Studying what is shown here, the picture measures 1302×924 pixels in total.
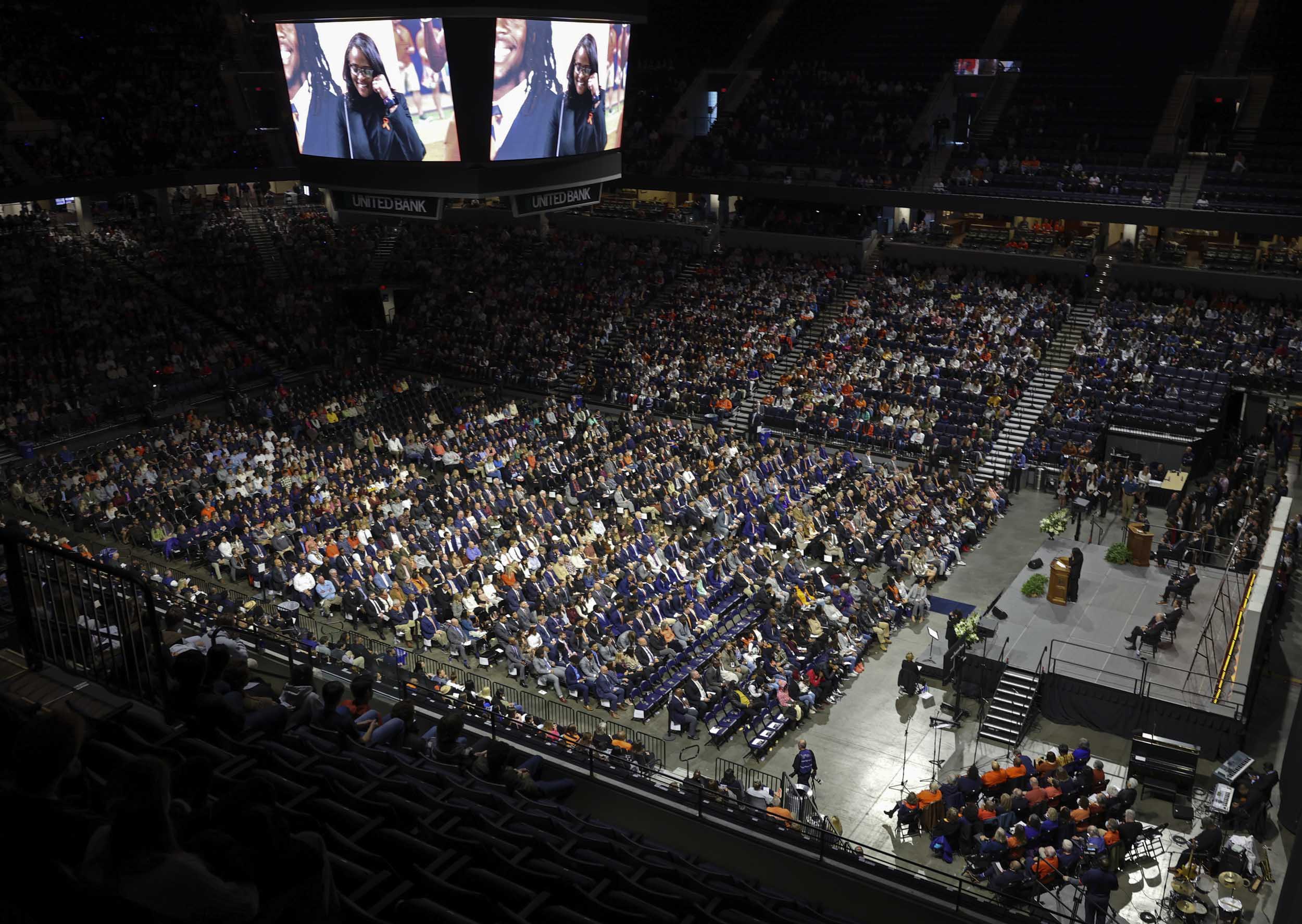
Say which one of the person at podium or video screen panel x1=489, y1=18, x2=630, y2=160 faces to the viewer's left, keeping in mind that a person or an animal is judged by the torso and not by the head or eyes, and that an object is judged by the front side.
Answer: the person at podium

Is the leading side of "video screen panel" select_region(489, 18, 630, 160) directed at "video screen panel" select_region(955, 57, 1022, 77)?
no

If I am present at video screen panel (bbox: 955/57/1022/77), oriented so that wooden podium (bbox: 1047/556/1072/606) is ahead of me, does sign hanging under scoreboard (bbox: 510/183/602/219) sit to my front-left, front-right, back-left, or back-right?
front-right

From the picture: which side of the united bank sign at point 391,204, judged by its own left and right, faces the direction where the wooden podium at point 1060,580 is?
left

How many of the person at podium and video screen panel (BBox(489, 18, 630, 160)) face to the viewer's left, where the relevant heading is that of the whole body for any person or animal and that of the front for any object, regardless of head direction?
1

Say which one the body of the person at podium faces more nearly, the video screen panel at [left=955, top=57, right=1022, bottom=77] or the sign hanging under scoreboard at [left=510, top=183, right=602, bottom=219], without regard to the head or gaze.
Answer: the sign hanging under scoreboard

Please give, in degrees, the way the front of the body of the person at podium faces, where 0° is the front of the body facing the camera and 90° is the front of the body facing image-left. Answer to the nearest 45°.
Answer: approximately 90°

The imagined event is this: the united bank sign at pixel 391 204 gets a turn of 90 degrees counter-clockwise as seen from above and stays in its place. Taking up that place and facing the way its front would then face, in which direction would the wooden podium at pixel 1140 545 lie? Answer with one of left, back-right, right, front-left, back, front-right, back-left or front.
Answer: front

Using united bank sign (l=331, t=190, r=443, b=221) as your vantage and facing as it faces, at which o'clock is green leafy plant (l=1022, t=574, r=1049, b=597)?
The green leafy plant is roughly at 9 o'clock from the united bank sign.

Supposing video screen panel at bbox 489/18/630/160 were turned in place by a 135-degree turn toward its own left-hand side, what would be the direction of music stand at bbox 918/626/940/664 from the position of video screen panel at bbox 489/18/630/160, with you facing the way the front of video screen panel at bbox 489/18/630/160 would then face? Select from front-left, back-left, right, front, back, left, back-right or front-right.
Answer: back-right

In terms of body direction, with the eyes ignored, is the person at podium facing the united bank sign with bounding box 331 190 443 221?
yes

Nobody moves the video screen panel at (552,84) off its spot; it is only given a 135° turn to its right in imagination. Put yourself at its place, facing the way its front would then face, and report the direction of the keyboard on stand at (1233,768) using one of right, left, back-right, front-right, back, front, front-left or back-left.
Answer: back-left

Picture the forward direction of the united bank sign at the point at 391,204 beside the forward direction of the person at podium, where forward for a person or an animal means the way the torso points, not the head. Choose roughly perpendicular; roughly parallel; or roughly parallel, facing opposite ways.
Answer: roughly perpendicular

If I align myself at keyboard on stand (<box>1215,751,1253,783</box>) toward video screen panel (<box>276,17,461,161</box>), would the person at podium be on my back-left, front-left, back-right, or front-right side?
front-right

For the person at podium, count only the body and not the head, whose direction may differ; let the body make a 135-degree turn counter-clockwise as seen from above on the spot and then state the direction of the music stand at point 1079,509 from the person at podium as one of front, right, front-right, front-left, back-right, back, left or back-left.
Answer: back-left

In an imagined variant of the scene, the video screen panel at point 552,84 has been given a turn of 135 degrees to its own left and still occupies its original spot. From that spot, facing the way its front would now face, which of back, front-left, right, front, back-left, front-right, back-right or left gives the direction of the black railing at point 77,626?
back

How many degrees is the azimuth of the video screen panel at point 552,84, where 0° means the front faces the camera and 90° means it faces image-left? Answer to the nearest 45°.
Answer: approximately 315°

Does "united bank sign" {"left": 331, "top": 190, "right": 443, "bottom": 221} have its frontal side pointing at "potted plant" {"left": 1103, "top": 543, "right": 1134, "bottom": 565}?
no
